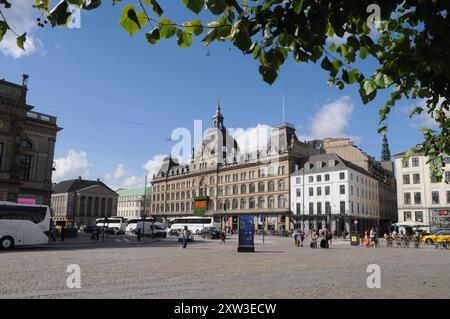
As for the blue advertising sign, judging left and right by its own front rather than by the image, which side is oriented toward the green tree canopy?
front

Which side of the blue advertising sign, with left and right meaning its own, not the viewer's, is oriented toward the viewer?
front

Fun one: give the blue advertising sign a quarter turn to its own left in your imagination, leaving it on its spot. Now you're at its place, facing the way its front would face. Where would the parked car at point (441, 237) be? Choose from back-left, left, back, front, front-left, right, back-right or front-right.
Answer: front-left

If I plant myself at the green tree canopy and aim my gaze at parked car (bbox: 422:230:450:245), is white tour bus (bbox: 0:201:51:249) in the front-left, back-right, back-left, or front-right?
front-left

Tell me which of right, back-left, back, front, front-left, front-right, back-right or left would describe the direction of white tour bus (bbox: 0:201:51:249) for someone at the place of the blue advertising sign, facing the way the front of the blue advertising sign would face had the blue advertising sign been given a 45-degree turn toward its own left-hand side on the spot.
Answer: back-right
